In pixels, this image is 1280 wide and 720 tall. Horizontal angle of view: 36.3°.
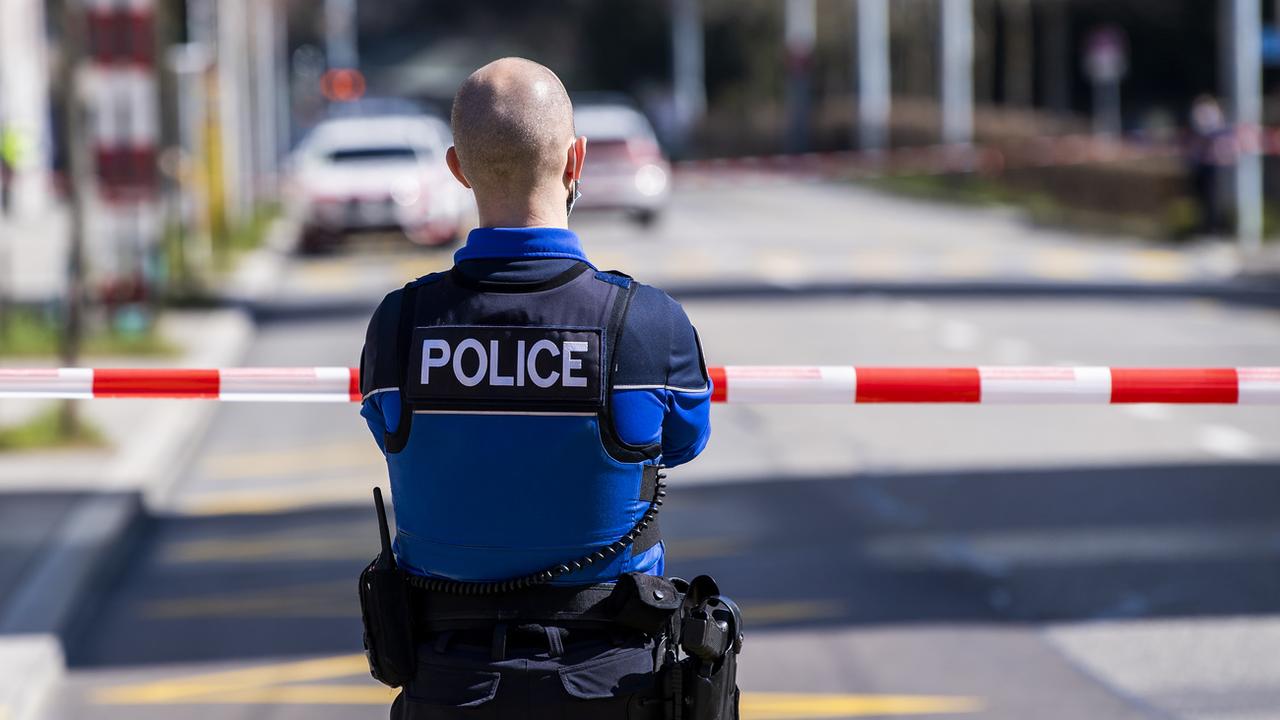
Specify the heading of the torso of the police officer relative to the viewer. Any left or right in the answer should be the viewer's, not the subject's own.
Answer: facing away from the viewer

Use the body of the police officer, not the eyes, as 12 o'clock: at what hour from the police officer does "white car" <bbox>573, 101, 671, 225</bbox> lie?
The white car is roughly at 12 o'clock from the police officer.

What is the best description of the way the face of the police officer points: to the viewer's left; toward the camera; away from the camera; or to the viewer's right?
away from the camera
